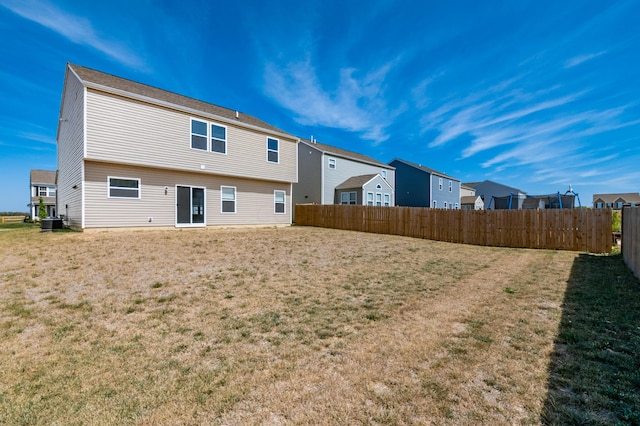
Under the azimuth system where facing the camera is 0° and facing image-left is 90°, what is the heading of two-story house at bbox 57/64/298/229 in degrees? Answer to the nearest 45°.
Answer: approximately 135°

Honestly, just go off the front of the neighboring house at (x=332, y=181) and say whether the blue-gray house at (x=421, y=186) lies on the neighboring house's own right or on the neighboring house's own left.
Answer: on the neighboring house's own right

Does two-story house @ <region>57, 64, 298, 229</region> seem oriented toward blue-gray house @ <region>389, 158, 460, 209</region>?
no

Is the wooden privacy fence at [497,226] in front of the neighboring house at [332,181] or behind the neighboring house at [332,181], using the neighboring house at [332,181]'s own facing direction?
behind

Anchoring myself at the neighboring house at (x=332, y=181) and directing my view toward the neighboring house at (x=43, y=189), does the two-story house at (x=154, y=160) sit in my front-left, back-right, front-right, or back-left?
front-left

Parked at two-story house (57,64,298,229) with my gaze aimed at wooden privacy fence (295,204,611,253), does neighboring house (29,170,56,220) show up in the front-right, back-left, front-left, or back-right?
back-left

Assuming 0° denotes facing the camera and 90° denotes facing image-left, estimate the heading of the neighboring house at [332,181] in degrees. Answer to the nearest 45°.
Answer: approximately 135°

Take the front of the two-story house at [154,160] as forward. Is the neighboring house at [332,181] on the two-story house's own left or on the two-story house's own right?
on the two-story house's own right

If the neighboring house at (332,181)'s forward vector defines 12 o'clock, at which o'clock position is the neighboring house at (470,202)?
the neighboring house at (470,202) is roughly at 3 o'clock from the neighboring house at (332,181).

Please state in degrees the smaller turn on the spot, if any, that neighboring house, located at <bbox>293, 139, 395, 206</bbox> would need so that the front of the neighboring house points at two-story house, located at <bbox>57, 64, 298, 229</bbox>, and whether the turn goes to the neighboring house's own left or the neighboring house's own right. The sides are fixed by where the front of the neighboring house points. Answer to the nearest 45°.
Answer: approximately 90° to the neighboring house's own left

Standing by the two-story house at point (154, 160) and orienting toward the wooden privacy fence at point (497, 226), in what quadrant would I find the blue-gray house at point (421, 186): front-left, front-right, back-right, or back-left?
front-left

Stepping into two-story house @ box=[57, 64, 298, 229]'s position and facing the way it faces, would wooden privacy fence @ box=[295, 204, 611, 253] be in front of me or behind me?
behind

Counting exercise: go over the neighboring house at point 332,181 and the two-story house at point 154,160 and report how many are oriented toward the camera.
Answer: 0
